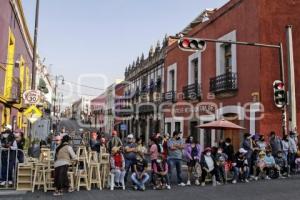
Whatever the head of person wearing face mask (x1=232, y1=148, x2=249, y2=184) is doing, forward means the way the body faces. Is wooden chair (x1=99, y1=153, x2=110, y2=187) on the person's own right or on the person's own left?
on the person's own right

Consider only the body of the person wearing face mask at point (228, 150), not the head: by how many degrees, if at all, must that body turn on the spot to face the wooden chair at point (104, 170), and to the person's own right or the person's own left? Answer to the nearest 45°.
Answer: approximately 45° to the person's own right

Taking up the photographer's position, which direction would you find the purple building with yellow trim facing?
facing the viewer and to the right of the viewer

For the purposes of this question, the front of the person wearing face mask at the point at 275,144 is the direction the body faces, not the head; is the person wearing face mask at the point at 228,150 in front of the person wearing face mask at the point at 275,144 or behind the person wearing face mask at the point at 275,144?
in front

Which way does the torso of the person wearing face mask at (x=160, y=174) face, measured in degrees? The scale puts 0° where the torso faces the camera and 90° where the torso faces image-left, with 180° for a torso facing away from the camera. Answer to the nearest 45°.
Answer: approximately 0°

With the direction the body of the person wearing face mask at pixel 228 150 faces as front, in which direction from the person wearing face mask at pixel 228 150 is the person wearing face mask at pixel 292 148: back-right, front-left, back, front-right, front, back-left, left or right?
back-left

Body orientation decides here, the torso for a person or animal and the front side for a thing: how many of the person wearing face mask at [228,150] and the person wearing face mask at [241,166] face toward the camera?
2
